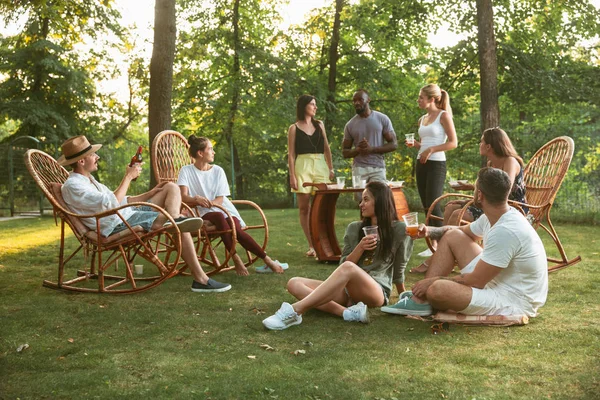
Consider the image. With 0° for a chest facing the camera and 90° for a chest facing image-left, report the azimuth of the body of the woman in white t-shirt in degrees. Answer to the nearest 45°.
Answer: approximately 315°

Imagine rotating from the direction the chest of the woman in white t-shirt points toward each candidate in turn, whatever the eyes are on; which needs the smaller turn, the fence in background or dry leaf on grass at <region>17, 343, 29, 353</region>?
the dry leaf on grass

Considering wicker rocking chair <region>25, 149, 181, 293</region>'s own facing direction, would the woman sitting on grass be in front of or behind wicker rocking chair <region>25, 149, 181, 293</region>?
in front

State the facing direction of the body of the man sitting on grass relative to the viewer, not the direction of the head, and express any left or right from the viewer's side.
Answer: facing to the left of the viewer

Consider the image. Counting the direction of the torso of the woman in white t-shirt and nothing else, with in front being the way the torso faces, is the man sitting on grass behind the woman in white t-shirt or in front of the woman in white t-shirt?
in front

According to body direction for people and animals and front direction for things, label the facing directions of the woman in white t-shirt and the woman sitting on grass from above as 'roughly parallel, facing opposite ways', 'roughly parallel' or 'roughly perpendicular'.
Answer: roughly perpendicular

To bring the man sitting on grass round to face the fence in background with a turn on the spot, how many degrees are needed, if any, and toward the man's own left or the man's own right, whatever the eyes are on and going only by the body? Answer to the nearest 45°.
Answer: approximately 45° to the man's own right

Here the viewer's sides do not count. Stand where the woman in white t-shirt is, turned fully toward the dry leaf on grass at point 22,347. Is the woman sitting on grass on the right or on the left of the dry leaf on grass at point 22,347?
left

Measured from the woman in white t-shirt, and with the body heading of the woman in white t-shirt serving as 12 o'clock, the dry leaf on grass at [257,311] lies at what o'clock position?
The dry leaf on grass is roughly at 1 o'clock from the woman in white t-shirt.

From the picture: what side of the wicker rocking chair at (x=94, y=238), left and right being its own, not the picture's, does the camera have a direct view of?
right

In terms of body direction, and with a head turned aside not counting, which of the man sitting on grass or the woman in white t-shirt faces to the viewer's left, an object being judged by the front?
the man sitting on grass

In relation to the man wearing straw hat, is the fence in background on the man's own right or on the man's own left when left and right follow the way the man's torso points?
on the man's own left

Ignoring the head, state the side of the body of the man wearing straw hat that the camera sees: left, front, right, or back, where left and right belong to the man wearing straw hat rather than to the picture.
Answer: right

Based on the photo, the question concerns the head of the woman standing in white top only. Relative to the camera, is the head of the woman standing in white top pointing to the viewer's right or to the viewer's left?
to the viewer's left
